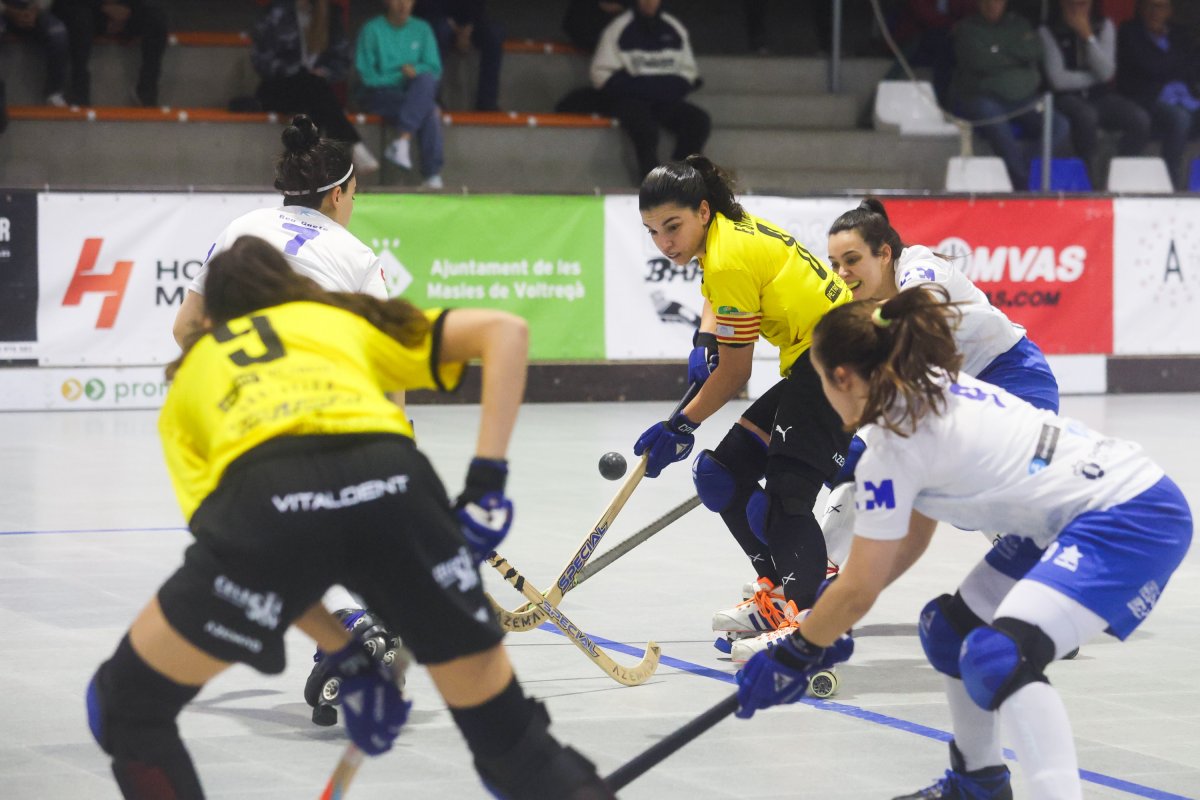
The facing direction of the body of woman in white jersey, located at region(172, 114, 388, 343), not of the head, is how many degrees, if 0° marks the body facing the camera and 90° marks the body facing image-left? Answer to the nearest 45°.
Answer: approximately 225°

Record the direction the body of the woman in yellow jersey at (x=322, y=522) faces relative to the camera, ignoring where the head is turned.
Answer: away from the camera

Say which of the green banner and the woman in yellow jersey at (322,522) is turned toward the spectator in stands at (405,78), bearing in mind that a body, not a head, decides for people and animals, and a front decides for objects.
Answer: the woman in yellow jersey

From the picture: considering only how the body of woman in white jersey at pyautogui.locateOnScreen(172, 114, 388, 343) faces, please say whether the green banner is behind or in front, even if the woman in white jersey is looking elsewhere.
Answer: in front

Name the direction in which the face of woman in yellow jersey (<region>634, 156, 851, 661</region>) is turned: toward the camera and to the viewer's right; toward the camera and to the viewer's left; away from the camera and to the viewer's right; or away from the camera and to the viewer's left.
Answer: toward the camera and to the viewer's left

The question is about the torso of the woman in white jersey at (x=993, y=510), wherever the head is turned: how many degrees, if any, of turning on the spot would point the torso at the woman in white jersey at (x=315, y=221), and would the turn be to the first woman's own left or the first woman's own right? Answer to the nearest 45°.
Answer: approximately 45° to the first woman's own right

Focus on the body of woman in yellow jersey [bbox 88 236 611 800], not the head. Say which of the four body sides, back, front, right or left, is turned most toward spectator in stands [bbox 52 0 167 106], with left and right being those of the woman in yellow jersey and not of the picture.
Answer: front

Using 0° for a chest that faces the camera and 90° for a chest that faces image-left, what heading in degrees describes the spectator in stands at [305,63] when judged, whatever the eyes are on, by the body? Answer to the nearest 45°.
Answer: approximately 315°

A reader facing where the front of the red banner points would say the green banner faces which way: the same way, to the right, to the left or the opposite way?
the same way

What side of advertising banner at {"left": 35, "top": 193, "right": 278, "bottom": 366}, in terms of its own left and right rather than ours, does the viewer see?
front

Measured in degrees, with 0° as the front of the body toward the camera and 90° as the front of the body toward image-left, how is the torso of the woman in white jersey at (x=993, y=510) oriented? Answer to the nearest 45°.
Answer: approximately 90°

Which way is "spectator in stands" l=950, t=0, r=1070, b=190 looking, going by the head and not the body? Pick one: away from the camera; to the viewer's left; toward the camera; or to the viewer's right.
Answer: toward the camera

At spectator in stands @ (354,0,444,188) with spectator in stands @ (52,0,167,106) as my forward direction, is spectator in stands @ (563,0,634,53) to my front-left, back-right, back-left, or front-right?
back-right

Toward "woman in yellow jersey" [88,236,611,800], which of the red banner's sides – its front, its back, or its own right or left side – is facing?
front

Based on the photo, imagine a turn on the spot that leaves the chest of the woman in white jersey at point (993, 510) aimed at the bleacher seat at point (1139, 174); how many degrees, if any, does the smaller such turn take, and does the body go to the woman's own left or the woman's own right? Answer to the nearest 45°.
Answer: approximately 90° to the woman's own right

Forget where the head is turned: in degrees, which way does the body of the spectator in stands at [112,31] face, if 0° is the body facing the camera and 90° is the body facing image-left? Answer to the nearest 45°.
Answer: approximately 0°

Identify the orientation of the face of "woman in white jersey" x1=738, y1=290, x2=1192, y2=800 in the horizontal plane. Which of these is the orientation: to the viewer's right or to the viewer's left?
to the viewer's left
